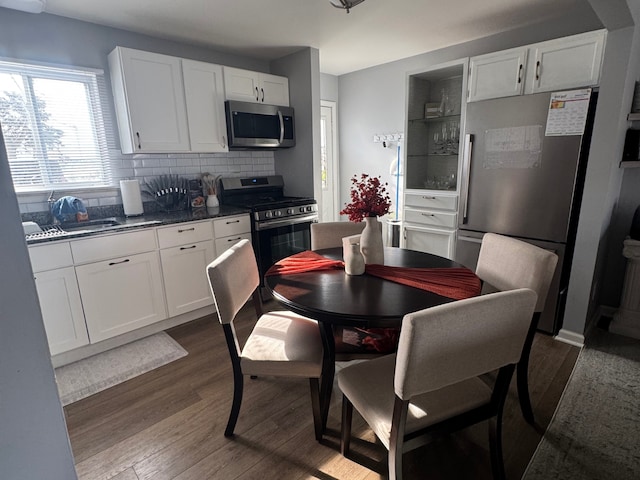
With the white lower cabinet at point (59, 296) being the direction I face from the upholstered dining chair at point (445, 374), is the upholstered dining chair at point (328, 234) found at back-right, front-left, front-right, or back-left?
front-right

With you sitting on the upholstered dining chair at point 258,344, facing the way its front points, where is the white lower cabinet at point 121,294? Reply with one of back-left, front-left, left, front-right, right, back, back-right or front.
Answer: back-left

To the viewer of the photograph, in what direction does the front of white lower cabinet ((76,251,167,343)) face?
facing the viewer and to the right of the viewer

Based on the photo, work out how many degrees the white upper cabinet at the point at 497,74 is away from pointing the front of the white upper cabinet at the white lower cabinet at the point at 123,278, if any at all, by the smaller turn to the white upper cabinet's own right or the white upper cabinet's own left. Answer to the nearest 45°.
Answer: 0° — it already faces it

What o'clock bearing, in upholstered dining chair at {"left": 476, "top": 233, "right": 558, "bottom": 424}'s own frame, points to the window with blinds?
The window with blinds is roughly at 1 o'clock from the upholstered dining chair.

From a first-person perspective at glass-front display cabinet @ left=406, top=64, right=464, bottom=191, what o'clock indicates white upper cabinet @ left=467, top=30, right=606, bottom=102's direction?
The white upper cabinet is roughly at 9 o'clock from the glass-front display cabinet.

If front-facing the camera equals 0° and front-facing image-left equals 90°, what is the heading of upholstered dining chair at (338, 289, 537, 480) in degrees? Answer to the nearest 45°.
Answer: approximately 135°

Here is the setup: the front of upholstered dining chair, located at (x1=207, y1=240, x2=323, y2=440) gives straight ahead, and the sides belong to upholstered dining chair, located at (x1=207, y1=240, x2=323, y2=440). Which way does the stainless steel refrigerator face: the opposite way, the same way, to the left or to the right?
to the right

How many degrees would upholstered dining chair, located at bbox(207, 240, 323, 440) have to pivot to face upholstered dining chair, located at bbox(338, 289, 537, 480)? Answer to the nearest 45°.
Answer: approximately 45° to its right

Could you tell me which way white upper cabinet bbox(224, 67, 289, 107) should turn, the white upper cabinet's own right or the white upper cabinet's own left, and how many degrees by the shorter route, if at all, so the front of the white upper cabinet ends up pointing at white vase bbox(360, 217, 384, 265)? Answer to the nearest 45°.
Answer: approximately 45° to the white upper cabinet's own right

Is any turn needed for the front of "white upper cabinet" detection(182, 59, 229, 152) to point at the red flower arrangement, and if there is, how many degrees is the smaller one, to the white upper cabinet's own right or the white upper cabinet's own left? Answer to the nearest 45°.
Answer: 0° — it already faces it

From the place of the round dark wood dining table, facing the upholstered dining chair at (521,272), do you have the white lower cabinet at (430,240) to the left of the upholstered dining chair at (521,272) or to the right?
left

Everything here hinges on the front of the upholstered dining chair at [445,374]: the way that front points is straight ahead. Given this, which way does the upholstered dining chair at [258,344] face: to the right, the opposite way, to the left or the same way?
to the right

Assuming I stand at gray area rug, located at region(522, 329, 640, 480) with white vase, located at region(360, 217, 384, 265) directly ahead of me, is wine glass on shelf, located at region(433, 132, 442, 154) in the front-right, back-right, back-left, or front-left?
front-right
